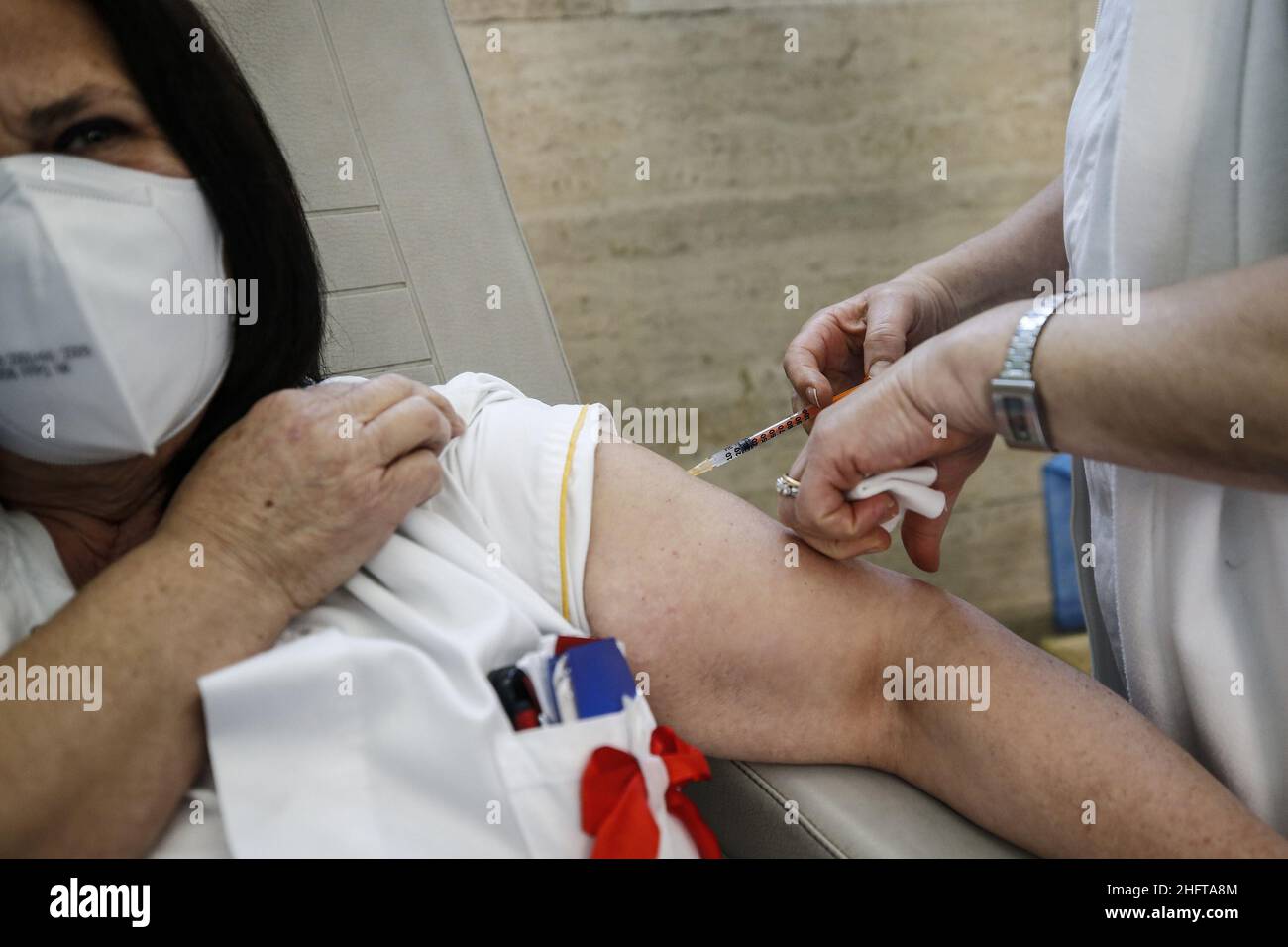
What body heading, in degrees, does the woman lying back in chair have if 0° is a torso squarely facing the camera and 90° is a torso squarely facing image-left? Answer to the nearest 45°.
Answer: approximately 0°
